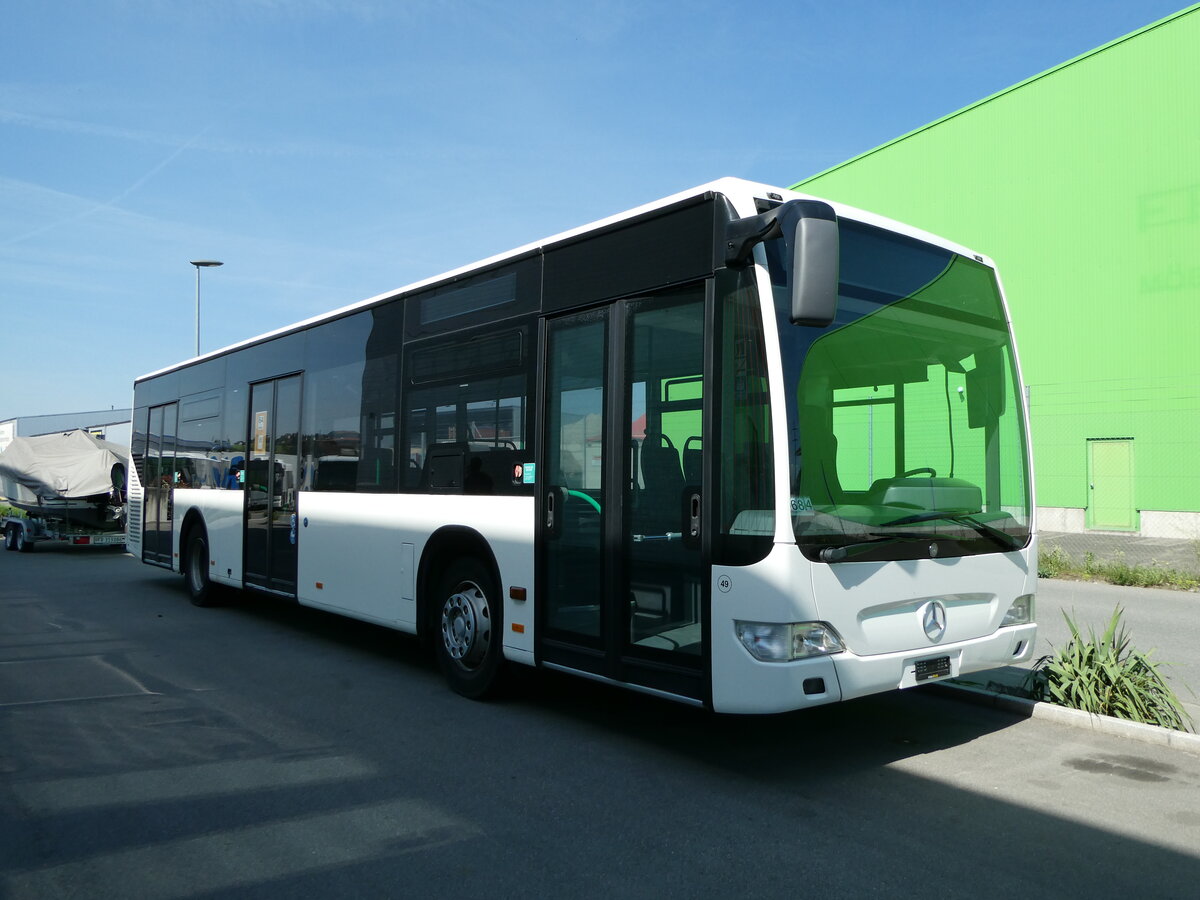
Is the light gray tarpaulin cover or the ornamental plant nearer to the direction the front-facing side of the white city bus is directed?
the ornamental plant

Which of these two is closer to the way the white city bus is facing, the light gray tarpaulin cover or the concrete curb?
the concrete curb

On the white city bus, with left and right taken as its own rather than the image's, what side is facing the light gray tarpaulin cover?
back

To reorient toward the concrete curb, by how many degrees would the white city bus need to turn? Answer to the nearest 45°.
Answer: approximately 45° to its left

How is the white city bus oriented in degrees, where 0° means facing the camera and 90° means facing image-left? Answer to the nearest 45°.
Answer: approximately 315°

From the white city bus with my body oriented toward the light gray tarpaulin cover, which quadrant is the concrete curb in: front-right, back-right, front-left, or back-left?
back-right

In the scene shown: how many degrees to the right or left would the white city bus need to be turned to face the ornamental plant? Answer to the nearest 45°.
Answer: approximately 45° to its left
